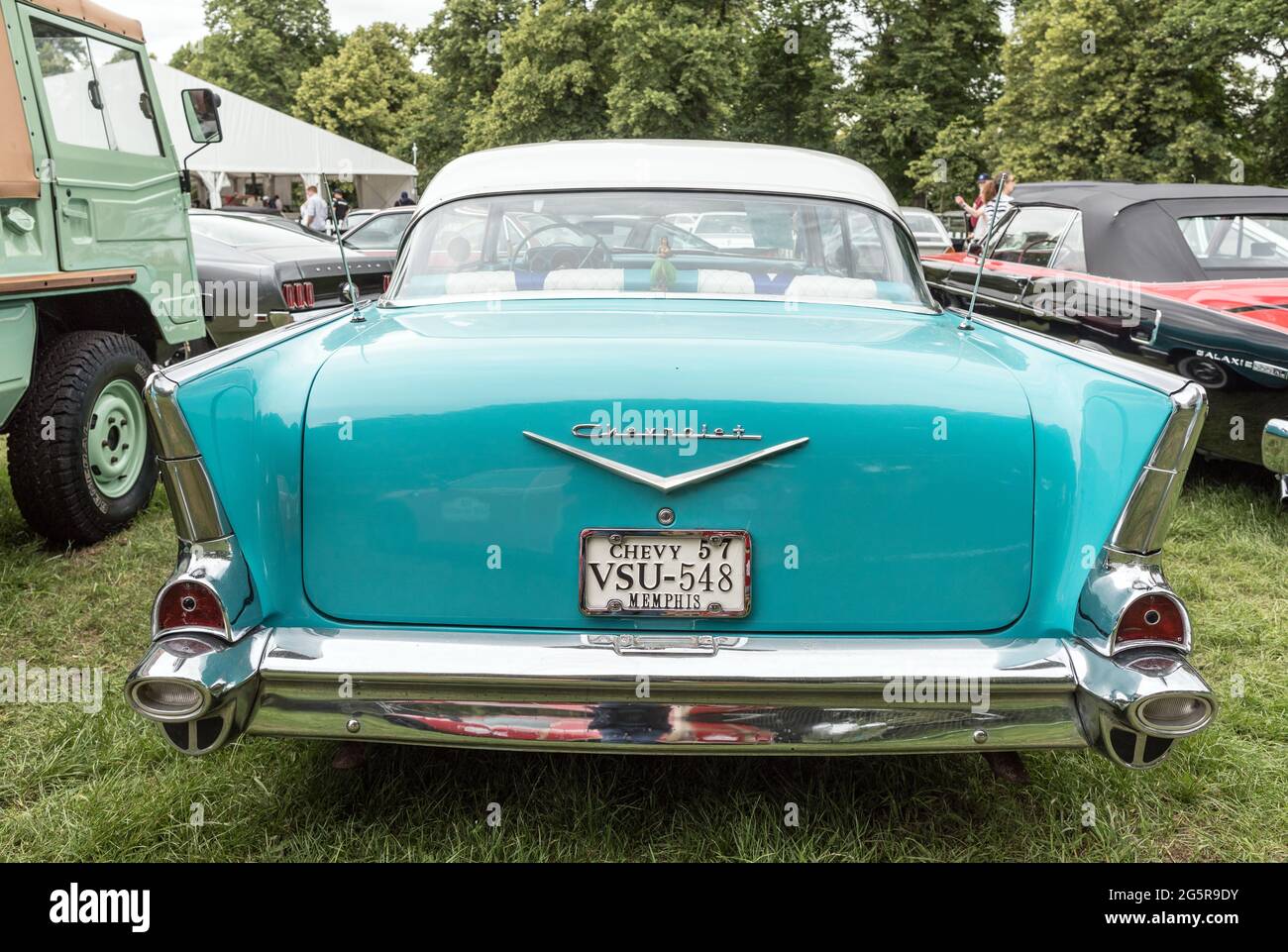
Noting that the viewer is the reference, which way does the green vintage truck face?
facing away from the viewer and to the right of the viewer

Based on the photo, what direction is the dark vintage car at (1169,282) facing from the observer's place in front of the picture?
facing away from the viewer and to the left of the viewer

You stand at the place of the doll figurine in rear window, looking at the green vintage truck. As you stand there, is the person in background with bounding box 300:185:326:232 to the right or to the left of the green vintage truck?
right

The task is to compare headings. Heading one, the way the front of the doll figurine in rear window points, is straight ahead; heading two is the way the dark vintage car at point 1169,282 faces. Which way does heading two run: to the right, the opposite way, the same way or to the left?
the opposite way

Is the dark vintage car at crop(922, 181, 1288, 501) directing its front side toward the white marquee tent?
yes

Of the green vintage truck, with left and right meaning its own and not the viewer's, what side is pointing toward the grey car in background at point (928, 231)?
front

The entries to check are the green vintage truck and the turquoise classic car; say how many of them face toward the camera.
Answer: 0

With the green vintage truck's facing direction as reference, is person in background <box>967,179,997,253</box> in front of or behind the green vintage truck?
in front

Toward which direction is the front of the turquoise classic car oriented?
away from the camera

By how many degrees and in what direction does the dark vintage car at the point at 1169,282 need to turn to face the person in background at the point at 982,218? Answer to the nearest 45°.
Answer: approximately 45° to its right

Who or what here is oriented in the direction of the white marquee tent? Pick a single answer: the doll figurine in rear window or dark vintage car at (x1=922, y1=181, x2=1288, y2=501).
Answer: the dark vintage car

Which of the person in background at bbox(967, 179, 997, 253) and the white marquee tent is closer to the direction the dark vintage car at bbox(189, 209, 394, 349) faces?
the white marquee tent

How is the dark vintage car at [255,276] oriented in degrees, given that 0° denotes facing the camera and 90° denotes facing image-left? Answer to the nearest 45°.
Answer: approximately 135°

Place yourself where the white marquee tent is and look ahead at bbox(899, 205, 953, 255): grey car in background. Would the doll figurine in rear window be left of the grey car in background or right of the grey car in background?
right
